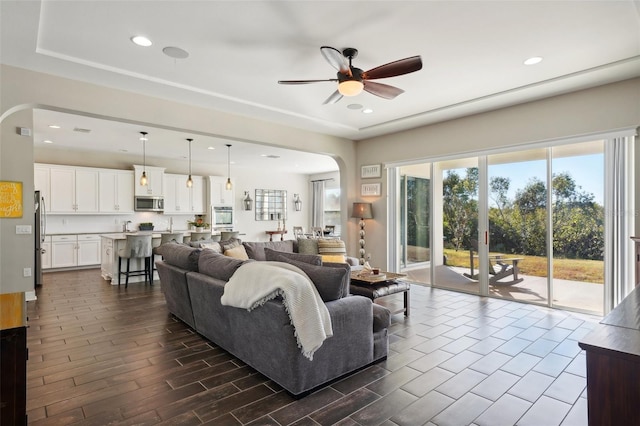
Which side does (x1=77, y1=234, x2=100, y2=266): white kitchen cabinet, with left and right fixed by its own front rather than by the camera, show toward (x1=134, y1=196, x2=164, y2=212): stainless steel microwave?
left

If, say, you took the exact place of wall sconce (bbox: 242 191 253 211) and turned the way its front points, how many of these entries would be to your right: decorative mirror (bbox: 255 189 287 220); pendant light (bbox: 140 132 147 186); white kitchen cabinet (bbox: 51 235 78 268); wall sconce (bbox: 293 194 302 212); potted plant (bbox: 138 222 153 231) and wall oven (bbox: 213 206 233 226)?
4

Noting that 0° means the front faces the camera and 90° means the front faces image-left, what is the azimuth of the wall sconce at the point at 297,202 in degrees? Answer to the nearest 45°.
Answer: approximately 315°

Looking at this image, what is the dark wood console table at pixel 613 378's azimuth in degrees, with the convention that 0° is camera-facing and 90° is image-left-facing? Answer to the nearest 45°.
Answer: approximately 90°

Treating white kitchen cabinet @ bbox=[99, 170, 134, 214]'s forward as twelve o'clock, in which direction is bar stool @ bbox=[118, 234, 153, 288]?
The bar stool is roughly at 12 o'clock from the white kitchen cabinet.

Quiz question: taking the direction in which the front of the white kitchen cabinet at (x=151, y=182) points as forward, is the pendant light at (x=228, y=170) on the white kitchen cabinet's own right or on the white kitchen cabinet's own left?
on the white kitchen cabinet's own left

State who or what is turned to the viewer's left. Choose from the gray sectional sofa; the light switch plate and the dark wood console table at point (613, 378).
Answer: the dark wood console table
